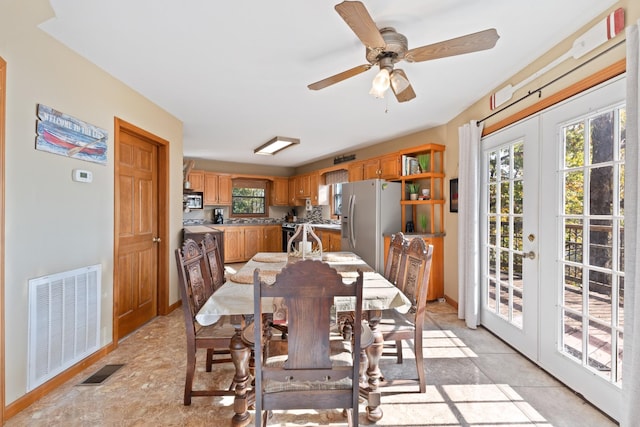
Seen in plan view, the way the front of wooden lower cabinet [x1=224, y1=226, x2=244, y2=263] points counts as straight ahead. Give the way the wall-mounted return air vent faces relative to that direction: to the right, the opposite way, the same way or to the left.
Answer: to the left

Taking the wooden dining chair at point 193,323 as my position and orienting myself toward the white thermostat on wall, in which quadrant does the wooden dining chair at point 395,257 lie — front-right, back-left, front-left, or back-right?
back-right

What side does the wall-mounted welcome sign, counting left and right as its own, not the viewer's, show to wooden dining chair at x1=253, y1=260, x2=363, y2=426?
front

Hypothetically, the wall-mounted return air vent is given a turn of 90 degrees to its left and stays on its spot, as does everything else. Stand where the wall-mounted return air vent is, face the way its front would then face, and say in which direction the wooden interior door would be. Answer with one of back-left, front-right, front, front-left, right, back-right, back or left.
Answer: front

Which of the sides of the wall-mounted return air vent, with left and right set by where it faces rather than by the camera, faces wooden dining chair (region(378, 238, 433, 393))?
front

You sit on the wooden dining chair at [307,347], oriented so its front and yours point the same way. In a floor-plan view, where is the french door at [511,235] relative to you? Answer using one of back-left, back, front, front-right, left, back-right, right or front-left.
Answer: front-right

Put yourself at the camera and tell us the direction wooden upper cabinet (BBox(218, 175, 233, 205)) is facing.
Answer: facing the viewer

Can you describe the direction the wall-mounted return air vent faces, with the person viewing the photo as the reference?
facing the viewer and to the right of the viewer

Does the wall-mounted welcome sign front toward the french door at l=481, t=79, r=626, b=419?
yes

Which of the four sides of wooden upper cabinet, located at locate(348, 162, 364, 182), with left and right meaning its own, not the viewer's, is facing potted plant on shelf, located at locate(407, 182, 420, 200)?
left

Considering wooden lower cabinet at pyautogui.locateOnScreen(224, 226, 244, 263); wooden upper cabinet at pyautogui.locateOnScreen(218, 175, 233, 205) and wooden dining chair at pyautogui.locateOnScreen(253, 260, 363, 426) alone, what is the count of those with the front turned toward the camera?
2

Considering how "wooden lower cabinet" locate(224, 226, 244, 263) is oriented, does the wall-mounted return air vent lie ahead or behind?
ahead

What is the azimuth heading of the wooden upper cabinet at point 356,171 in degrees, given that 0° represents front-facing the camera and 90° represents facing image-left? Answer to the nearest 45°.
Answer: approximately 45°

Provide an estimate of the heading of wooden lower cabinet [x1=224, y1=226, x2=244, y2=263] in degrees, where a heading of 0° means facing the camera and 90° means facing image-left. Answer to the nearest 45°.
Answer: approximately 0°

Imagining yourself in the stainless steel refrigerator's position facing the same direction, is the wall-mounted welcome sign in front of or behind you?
in front

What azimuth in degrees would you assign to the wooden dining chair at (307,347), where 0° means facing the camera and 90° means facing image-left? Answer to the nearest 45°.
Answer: approximately 180°

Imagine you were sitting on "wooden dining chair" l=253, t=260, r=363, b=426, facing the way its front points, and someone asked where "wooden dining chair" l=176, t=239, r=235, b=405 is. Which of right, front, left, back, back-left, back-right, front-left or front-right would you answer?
front-left

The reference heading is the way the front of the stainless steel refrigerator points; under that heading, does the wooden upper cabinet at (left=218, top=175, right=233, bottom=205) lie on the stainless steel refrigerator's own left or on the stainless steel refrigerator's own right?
on the stainless steel refrigerator's own right

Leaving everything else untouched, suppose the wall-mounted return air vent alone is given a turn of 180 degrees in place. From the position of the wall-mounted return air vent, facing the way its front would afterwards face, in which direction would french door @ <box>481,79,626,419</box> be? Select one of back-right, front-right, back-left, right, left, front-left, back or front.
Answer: back
